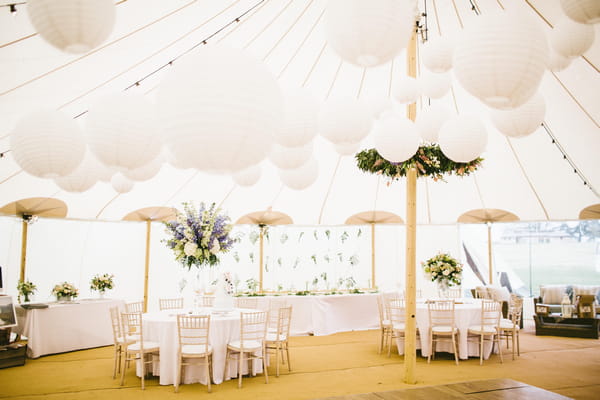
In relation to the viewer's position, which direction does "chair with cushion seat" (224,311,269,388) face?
facing away from the viewer and to the left of the viewer

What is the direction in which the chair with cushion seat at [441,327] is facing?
away from the camera

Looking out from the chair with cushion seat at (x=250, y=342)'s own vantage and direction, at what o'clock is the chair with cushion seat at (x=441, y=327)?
the chair with cushion seat at (x=441, y=327) is roughly at 4 o'clock from the chair with cushion seat at (x=250, y=342).

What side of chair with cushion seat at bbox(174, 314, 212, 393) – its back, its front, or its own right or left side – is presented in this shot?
back

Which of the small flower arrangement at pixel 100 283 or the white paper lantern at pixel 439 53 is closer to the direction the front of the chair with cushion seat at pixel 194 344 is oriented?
the small flower arrangement

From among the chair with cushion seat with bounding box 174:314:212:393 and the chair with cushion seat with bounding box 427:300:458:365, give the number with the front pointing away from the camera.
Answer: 2

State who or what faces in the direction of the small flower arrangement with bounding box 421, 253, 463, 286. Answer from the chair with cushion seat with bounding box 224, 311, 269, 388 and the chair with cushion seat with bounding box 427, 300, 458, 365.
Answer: the chair with cushion seat with bounding box 427, 300, 458, 365

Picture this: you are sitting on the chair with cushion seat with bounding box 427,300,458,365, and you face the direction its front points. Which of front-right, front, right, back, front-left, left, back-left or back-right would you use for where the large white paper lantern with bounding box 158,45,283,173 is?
back
